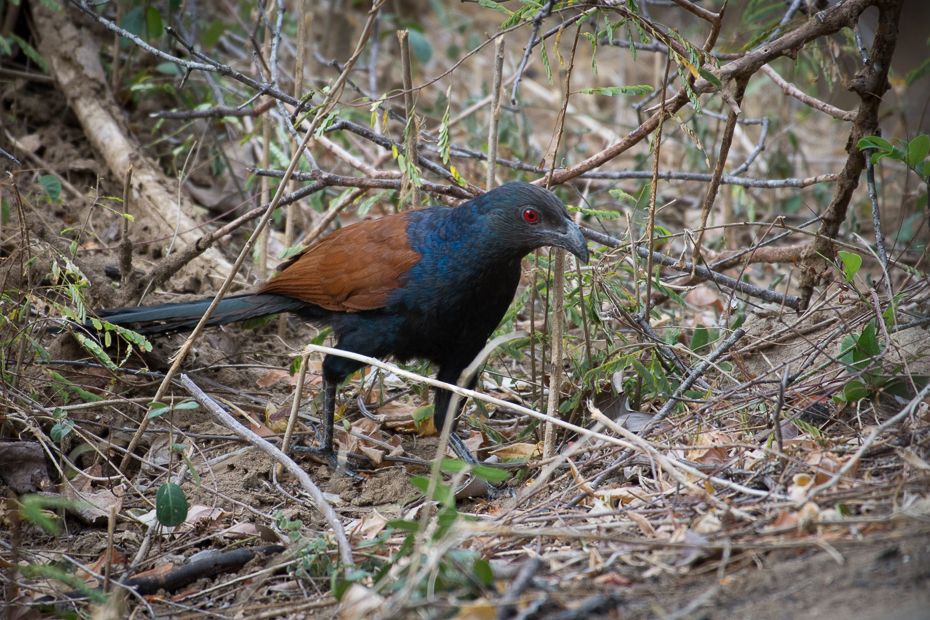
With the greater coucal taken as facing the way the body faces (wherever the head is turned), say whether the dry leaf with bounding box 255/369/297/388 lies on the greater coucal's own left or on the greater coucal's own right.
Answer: on the greater coucal's own left

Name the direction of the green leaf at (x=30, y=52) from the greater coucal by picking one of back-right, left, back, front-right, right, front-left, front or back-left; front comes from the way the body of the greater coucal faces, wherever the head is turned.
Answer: back-left

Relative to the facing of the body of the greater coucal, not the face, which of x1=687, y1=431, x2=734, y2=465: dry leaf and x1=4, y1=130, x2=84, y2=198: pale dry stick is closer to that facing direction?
the dry leaf

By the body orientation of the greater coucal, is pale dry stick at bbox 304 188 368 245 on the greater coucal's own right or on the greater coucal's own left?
on the greater coucal's own left

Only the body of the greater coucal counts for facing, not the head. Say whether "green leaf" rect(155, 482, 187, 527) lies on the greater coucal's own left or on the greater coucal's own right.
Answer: on the greater coucal's own right

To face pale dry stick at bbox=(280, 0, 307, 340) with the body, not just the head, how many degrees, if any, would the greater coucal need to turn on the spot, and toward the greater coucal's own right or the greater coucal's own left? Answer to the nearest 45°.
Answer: approximately 135° to the greater coucal's own left

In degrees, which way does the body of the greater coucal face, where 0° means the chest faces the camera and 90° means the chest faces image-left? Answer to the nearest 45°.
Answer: approximately 270°

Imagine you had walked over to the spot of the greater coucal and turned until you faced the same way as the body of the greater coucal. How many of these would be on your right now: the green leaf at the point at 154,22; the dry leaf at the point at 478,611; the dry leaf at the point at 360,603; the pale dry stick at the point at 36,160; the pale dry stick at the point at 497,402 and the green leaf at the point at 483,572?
4
